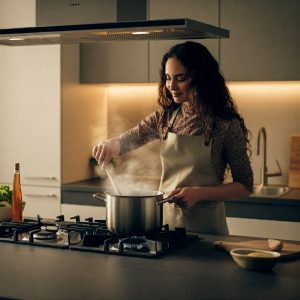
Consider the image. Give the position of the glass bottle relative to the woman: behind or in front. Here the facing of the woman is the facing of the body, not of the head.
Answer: in front

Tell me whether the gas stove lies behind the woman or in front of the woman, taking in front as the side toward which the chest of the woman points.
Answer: in front

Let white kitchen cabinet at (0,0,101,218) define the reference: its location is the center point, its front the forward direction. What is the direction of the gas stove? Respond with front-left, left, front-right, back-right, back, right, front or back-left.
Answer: front

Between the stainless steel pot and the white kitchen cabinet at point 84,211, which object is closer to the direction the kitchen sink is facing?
the stainless steel pot

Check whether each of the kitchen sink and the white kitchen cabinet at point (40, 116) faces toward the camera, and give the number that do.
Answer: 2

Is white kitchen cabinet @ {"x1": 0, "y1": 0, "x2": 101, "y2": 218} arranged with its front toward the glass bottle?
yes

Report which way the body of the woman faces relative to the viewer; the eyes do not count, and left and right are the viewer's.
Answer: facing the viewer and to the left of the viewer

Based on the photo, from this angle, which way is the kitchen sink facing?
toward the camera

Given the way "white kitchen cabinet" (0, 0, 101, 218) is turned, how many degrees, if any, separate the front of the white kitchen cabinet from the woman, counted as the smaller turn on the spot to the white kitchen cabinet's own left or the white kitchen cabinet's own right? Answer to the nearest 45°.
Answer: approximately 45° to the white kitchen cabinet's own left

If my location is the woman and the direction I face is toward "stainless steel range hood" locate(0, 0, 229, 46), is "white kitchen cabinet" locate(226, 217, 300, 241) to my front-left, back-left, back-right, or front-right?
back-right

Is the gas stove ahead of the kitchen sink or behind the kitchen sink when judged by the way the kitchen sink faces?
ahead

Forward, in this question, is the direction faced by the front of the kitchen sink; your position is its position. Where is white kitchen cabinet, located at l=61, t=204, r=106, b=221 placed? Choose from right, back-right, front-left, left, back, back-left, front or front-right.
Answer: right
